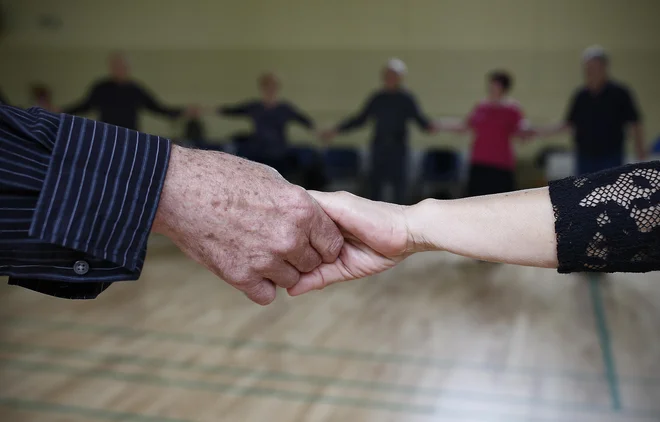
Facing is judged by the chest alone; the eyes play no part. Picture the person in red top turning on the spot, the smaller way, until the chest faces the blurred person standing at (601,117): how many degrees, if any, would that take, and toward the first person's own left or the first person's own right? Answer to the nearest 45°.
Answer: approximately 135° to the first person's own left

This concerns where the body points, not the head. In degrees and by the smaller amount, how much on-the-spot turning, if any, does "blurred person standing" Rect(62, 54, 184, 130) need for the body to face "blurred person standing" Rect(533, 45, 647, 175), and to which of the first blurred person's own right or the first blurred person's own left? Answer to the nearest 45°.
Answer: approximately 45° to the first blurred person's own left

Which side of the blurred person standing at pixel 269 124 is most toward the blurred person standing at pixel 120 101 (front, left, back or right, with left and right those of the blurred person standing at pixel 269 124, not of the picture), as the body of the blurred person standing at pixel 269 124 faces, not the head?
right

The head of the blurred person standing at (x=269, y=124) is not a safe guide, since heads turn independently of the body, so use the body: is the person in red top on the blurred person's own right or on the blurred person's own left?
on the blurred person's own left

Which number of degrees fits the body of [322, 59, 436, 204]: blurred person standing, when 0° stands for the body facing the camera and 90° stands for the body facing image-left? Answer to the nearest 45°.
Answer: approximately 0°

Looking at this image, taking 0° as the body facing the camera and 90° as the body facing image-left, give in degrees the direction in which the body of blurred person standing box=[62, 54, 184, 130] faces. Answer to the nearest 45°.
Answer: approximately 0°

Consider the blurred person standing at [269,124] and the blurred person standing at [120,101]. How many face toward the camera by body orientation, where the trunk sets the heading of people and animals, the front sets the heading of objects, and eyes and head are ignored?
2

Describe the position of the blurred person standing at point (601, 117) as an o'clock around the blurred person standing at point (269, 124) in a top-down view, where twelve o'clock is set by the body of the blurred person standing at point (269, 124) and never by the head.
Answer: the blurred person standing at point (601, 117) is roughly at 10 o'clock from the blurred person standing at point (269, 124).
